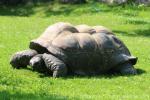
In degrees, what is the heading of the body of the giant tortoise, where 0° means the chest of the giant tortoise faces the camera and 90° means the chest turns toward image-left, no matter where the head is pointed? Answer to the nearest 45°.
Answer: approximately 90°
